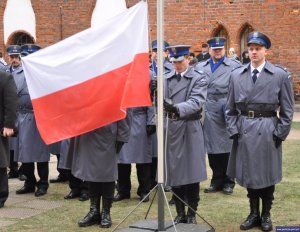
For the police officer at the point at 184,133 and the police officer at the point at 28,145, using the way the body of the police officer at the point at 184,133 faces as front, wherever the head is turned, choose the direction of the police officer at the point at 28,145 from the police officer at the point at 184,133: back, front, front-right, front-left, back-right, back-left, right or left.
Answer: right

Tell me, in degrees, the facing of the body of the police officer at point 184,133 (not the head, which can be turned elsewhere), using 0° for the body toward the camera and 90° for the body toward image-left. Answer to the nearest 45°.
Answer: approximately 45°

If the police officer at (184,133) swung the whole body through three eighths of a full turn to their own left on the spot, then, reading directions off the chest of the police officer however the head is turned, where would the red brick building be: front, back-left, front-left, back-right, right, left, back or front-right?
left

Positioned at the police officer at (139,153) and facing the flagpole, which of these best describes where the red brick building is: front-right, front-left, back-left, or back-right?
back-left
